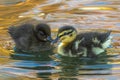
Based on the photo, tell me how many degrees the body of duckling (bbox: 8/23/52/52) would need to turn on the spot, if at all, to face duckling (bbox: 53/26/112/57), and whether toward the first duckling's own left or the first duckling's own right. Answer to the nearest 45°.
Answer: approximately 45° to the first duckling's own right

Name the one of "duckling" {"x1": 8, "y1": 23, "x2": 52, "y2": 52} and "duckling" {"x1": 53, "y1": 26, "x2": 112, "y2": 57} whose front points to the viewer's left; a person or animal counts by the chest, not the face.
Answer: "duckling" {"x1": 53, "y1": 26, "x2": 112, "y2": 57}

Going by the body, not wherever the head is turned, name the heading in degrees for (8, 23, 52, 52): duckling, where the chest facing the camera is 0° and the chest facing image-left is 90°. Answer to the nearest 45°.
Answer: approximately 270°

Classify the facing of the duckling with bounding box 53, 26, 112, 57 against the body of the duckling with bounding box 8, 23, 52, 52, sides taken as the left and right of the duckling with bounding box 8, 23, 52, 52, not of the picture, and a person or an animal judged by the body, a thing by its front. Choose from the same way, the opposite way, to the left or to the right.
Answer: the opposite way

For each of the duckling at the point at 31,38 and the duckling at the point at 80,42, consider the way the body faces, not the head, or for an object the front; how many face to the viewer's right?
1

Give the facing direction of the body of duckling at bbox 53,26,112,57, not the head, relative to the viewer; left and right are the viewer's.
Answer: facing to the left of the viewer
